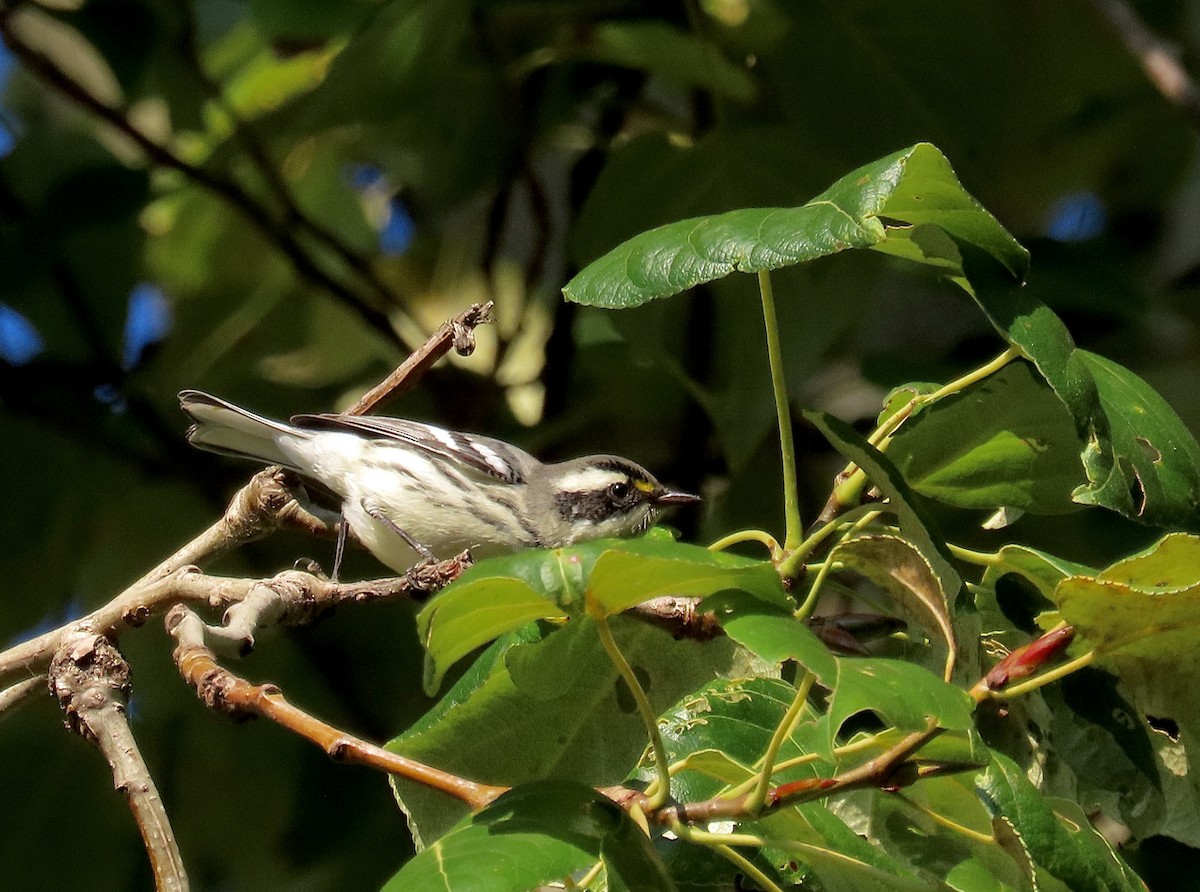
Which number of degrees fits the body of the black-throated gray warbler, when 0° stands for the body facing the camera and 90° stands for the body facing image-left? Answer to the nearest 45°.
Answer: approximately 270°

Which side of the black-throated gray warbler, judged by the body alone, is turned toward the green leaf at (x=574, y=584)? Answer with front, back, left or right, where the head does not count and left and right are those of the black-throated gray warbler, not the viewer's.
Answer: front

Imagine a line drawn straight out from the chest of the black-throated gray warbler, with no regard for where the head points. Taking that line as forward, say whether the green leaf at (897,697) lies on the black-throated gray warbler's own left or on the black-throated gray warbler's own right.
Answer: on the black-throated gray warbler's own right

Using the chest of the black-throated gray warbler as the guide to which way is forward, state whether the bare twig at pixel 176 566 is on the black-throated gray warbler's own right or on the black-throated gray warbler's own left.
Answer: on the black-throated gray warbler's own right

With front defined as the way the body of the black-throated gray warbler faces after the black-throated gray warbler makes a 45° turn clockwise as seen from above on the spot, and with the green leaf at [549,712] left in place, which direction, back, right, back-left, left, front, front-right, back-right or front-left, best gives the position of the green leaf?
front-right

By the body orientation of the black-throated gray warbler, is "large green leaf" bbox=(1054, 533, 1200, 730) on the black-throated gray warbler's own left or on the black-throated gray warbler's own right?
on the black-throated gray warbler's own right

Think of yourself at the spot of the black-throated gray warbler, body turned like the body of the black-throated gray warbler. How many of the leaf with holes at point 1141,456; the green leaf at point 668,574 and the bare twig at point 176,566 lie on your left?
0

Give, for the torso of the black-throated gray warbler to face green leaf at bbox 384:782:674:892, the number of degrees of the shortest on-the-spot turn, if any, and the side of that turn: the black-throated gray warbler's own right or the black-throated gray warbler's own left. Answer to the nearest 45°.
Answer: approximately 90° to the black-throated gray warbler's own right
